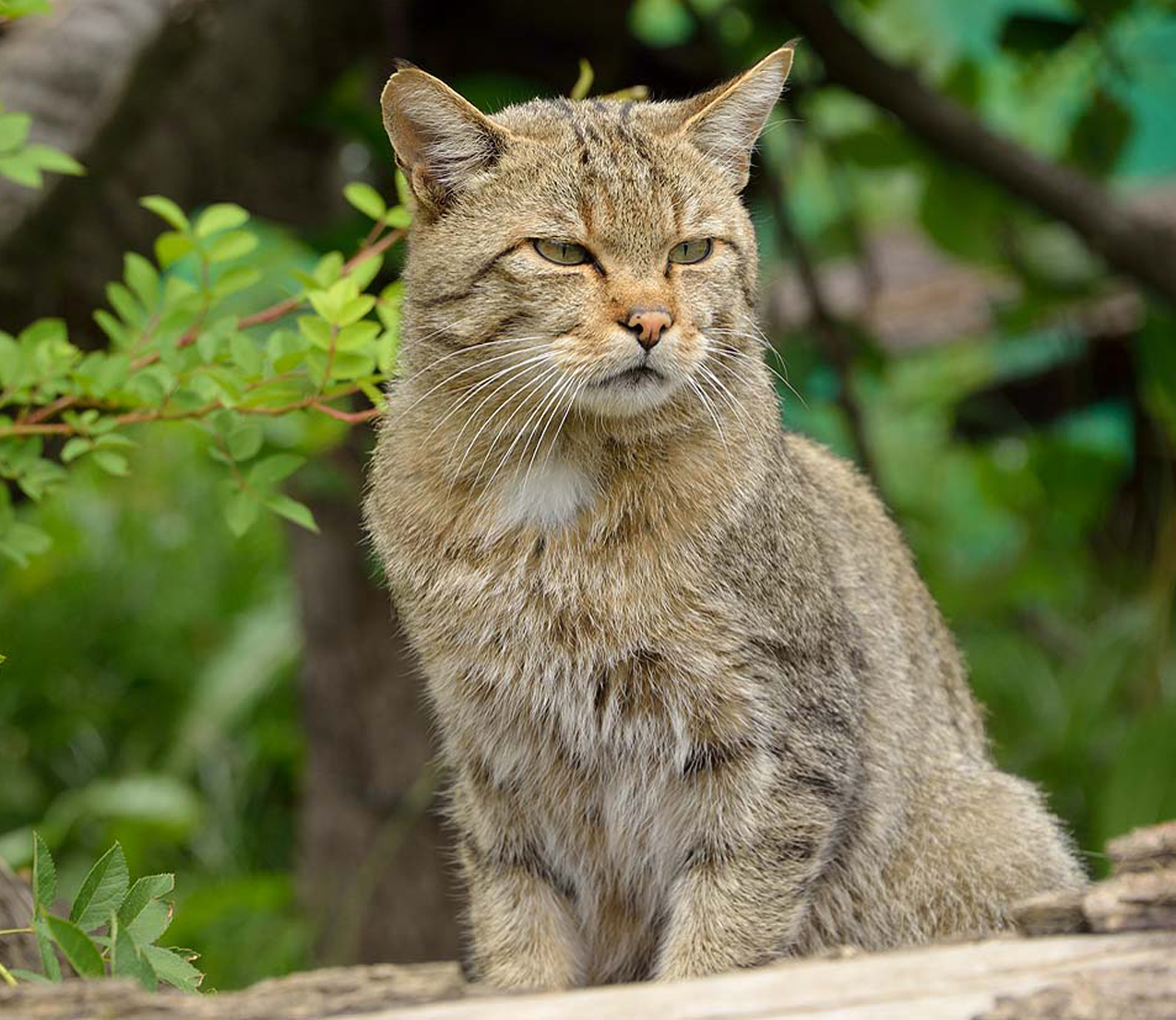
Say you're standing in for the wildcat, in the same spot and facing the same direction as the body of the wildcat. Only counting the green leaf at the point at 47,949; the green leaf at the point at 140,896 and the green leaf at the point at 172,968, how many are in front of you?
3

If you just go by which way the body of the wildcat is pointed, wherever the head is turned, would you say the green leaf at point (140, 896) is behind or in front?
in front

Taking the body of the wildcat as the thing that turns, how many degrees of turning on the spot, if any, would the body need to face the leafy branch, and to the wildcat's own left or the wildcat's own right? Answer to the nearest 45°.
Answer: approximately 45° to the wildcat's own right

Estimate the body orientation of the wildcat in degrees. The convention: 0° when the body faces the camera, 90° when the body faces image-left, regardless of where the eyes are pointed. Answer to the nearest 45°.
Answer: approximately 45°

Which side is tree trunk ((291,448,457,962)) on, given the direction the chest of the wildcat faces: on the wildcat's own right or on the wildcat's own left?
on the wildcat's own right
